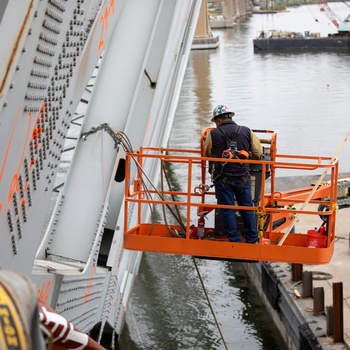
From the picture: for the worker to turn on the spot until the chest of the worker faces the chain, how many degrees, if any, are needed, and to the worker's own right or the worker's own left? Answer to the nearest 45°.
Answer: approximately 90° to the worker's own left

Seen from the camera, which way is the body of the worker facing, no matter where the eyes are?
away from the camera
